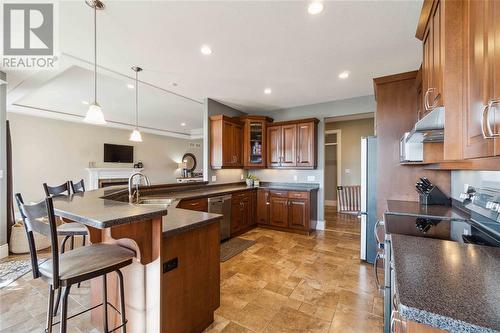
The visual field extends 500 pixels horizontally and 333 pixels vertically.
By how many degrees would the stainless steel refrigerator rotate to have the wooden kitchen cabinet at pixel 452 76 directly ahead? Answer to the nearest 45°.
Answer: approximately 90° to its left

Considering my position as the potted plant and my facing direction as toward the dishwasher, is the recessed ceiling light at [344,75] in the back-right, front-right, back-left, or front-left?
front-left

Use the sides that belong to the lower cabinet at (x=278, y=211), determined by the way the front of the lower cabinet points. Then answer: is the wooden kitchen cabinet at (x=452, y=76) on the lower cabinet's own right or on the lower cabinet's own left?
on the lower cabinet's own left

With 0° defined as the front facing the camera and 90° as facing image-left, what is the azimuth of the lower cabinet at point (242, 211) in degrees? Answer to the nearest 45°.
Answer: approximately 315°

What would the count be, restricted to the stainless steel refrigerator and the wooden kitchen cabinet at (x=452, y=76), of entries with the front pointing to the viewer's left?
2

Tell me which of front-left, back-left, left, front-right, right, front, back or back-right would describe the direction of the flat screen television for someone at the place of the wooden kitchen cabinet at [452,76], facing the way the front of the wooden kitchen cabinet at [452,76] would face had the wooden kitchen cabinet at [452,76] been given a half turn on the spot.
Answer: back

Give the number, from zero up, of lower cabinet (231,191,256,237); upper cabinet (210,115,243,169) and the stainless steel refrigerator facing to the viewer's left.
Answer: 1

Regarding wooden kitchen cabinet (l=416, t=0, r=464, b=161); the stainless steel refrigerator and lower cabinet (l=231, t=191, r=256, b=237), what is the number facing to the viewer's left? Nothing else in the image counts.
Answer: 2

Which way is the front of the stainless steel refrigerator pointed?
to the viewer's left

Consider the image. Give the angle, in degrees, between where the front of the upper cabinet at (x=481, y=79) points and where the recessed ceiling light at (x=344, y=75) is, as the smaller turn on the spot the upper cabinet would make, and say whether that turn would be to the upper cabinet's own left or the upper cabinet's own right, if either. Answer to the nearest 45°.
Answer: approximately 90° to the upper cabinet's own right

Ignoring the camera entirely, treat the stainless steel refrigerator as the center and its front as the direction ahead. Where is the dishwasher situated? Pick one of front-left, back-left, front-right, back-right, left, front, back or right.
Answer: front

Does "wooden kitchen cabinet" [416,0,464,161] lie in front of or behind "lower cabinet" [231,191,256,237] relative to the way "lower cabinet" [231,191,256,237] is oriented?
in front

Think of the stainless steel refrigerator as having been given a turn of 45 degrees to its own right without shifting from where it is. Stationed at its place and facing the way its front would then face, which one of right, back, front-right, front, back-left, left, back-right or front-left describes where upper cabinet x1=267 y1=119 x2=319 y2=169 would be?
front

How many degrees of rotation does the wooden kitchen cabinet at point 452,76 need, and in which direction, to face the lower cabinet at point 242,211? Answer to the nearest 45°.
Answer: approximately 45° to its right

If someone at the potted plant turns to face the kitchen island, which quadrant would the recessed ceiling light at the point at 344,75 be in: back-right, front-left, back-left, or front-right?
front-left

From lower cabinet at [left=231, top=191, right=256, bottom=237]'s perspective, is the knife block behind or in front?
in front

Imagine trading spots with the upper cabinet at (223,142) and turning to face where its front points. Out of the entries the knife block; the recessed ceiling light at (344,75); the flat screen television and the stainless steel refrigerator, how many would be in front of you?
3

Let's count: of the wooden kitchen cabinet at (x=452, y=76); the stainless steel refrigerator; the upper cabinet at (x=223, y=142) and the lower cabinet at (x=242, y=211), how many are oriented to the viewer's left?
2
